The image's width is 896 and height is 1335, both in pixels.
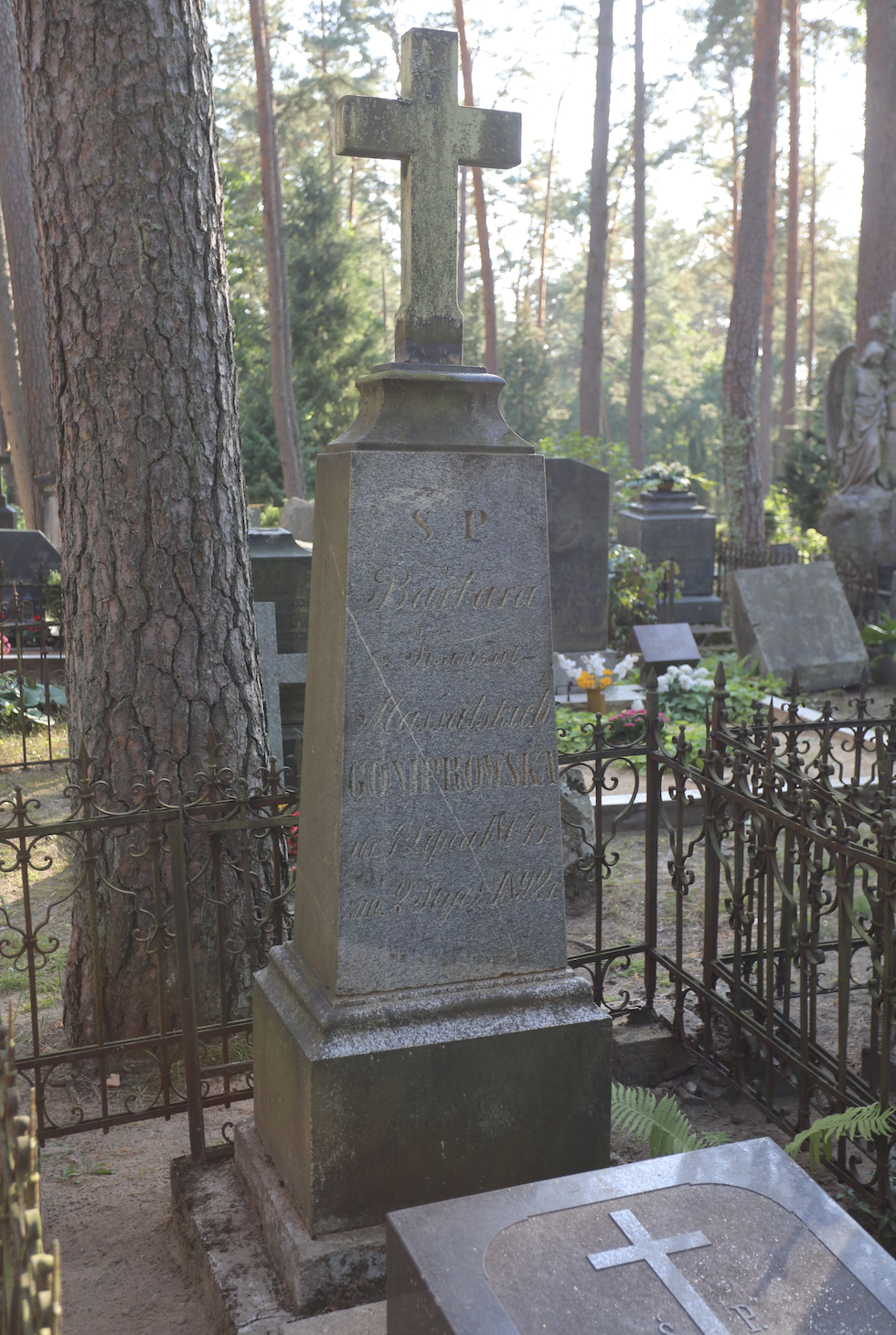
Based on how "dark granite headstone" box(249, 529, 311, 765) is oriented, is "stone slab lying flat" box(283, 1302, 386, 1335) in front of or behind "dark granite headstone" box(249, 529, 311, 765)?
in front

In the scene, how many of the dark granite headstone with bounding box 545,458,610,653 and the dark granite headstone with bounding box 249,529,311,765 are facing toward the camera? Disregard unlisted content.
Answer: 2

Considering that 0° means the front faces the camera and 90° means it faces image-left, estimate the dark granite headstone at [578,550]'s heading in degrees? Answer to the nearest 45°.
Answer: approximately 0°

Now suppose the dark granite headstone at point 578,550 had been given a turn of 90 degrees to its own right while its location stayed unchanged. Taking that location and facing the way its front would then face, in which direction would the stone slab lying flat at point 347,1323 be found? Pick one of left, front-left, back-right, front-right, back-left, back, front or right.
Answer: left

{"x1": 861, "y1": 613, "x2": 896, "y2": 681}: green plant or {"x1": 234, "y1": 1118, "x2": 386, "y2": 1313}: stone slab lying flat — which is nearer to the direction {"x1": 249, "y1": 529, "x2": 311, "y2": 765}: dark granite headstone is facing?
the stone slab lying flat

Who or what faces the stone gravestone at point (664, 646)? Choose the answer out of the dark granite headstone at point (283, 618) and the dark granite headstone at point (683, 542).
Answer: the dark granite headstone at point (683, 542)

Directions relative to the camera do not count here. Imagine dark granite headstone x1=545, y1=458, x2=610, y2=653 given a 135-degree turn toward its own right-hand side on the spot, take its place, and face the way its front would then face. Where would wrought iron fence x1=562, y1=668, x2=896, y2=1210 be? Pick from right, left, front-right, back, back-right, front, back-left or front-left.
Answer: back-left

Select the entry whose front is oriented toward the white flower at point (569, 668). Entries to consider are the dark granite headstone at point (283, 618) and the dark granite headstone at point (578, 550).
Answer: the dark granite headstone at point (578, 550)

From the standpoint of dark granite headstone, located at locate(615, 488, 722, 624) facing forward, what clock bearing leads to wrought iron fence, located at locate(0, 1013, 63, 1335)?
The wrought iron fence is roughly at 12 o'clock from the dark granite headstone.

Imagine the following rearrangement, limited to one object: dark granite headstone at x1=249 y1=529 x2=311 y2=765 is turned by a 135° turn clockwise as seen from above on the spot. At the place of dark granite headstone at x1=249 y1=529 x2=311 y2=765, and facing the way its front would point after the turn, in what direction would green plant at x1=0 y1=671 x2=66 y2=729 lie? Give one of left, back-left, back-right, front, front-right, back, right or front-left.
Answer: front

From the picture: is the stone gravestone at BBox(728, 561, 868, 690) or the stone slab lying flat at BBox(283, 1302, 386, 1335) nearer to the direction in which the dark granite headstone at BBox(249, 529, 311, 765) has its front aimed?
the stone slab lying flat

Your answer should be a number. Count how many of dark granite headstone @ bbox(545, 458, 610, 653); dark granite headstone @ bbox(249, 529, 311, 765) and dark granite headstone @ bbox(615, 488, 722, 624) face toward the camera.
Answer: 3

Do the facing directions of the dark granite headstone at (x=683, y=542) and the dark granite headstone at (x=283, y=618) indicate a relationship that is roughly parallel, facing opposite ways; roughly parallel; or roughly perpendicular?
roughly parallel

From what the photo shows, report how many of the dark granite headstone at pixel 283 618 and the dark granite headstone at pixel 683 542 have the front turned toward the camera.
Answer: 2

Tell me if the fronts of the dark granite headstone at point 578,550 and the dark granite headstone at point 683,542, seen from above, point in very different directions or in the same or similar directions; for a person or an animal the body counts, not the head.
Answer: same or similar directions

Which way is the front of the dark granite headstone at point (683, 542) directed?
toward the camera

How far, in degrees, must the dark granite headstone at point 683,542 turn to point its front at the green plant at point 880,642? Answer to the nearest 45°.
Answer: approximately 45° to its left

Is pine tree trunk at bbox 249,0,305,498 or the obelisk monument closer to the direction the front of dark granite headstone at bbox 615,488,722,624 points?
the obelisk monument

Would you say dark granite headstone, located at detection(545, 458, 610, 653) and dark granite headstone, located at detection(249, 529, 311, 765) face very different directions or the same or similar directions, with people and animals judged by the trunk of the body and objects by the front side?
same or similar directions

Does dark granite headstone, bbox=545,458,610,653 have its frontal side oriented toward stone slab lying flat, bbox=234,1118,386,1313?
yes

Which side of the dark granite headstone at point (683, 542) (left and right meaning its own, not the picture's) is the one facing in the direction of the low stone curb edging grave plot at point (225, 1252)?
front
